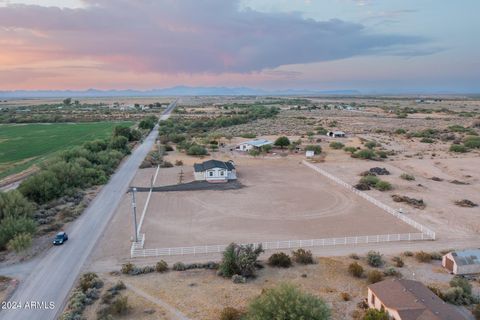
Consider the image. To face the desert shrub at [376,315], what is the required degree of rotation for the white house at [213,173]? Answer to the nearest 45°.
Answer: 0° — it already faces it

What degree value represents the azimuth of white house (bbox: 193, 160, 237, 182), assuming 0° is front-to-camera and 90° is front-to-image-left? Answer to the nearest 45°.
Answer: approximately 0°

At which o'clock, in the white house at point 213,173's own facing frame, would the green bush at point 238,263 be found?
The green bush is roughly at 12 o'clock from the white house.

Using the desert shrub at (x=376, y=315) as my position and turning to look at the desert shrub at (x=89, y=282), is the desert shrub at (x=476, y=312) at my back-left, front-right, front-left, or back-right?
back-right

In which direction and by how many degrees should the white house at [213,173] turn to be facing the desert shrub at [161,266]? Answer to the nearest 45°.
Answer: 0° — it already faces it

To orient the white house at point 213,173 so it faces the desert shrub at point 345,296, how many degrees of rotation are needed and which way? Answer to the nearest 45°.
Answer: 0° — it already faces it

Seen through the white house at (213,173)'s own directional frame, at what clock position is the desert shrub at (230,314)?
The desert shrub is roughly at 12 o'clock from the white house.

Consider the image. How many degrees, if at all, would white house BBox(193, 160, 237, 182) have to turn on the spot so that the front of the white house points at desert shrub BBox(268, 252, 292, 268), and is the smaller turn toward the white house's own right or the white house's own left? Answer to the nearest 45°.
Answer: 0° — it already faces it

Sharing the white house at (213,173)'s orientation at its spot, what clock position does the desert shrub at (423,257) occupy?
The desert shrub is roughly at 11 o'clock from the white house.
